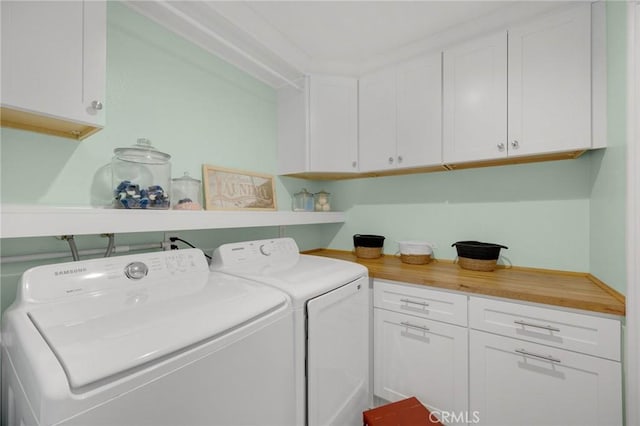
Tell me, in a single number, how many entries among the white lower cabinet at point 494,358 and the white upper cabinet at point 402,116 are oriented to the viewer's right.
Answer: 0

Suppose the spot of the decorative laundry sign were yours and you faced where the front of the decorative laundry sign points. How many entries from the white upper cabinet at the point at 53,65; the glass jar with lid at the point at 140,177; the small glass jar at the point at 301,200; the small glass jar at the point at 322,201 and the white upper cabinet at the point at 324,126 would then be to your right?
2

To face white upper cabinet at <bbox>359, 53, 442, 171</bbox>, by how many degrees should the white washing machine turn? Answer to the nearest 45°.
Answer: approximately 45° to its left

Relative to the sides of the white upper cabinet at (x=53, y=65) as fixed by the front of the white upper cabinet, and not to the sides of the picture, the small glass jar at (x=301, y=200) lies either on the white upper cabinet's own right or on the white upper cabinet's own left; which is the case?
on the white upper cabinet's own left

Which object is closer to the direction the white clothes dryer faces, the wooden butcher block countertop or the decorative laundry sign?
the wooden butcher block countertop

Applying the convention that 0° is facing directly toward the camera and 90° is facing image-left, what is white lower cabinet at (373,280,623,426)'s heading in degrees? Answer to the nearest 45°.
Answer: approximately 45°

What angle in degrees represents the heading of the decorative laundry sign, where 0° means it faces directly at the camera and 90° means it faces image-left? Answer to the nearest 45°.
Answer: approximately 315°

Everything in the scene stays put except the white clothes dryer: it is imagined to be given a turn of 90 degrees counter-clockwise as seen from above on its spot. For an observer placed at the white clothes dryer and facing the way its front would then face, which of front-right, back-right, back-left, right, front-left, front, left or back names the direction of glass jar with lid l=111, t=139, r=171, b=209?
back-left

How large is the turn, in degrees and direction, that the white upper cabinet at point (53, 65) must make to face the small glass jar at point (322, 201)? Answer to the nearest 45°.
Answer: approximately 45° to its left

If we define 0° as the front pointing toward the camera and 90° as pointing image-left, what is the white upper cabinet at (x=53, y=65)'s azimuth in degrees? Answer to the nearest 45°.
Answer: approximately 315°

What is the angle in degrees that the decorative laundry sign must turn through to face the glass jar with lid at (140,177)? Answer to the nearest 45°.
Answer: approximately 90° to its right
